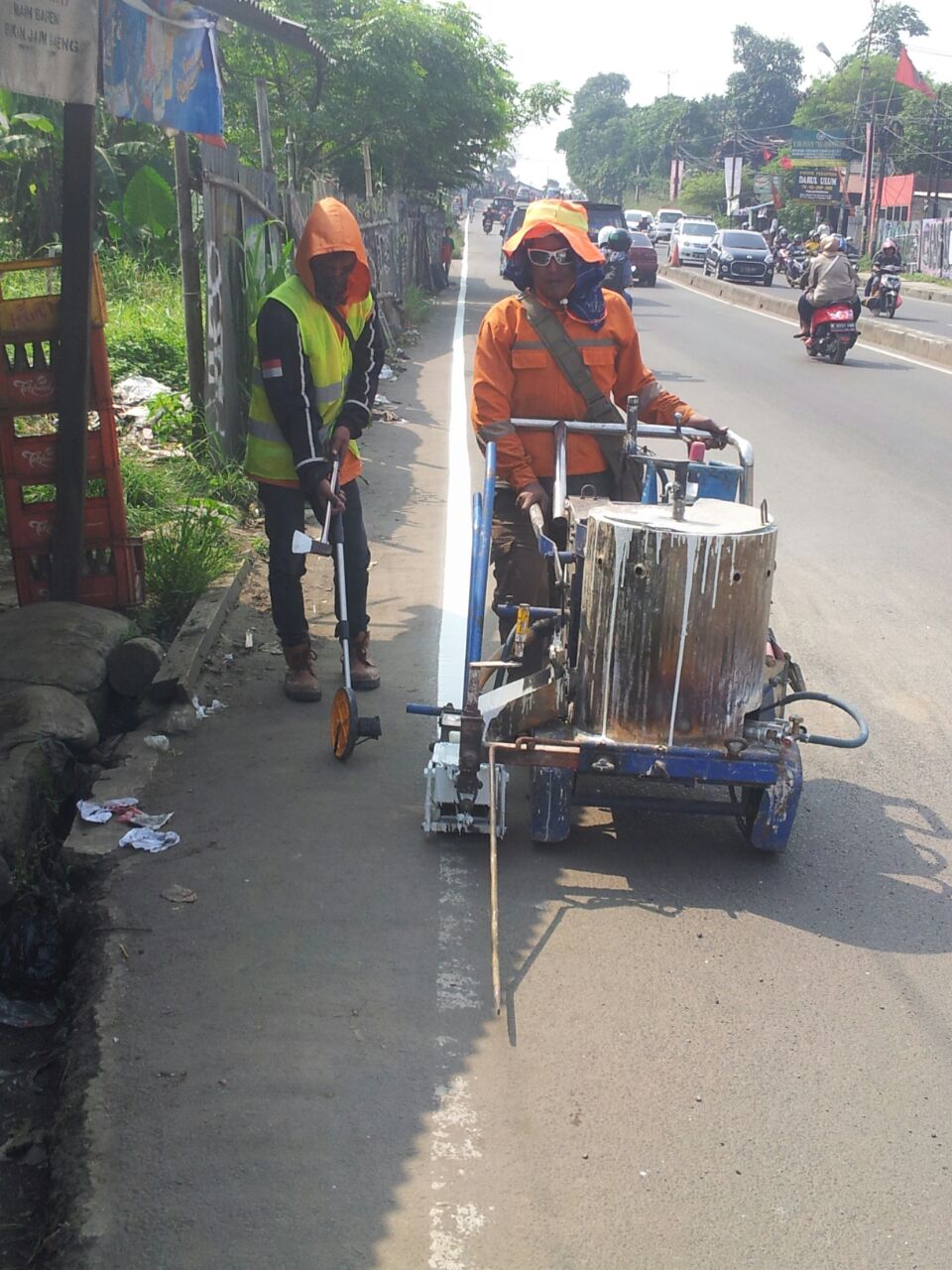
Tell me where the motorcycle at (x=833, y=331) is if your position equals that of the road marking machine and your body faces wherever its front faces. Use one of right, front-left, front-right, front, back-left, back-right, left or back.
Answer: back

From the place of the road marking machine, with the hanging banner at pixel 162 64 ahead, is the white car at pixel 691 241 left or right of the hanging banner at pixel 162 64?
right

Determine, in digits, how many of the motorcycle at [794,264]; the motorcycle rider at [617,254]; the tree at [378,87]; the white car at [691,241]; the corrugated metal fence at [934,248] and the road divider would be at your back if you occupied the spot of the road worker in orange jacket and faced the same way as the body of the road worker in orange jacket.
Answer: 6

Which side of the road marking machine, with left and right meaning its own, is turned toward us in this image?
front

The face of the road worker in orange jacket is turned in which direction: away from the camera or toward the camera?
toward the camera

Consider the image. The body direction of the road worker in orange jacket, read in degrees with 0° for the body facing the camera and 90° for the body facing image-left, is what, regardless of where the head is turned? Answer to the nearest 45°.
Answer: approximately 0°

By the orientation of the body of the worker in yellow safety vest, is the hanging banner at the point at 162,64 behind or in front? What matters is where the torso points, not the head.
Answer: behind

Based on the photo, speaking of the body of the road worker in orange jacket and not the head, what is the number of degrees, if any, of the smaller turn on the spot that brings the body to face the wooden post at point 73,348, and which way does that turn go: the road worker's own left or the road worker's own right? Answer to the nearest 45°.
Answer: approximately 90° to the road worker's own right

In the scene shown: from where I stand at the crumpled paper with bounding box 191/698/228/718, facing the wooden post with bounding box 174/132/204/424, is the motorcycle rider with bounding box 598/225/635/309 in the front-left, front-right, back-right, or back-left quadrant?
front-right

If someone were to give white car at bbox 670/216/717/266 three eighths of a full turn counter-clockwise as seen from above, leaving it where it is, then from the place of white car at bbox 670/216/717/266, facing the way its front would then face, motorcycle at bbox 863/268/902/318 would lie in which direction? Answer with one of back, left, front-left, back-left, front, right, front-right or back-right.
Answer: back-right

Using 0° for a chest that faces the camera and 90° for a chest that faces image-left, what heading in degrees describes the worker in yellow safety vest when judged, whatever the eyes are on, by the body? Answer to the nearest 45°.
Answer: approximately 315°

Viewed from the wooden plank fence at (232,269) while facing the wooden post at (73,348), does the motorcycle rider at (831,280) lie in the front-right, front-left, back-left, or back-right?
back-left
